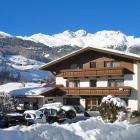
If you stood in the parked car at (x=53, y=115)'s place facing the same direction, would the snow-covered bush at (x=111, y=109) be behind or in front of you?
behind
